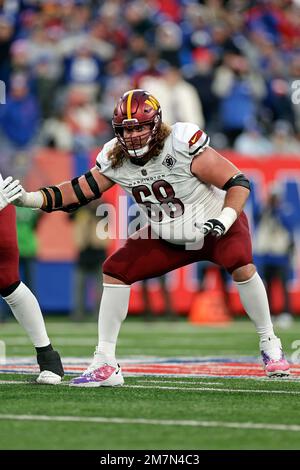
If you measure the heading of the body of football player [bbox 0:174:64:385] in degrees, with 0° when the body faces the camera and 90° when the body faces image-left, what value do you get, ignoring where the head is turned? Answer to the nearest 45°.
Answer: approximately 45°

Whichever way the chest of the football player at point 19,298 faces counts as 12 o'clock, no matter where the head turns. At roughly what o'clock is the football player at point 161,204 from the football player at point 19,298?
the football player at point 161,204 is roughly at 8 o'clock from the football player at point 19,298.

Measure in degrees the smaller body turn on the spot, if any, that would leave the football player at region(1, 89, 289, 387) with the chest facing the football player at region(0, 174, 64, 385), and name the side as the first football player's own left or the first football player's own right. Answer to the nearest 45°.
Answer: approximately 45° to the first football player's own right

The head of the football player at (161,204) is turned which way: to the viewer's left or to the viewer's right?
to the viewer's left
